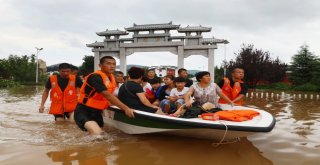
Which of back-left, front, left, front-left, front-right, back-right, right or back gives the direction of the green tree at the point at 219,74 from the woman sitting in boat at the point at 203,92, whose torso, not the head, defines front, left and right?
back

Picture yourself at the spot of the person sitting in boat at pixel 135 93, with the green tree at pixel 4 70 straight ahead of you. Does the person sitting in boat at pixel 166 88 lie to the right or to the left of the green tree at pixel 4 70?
right

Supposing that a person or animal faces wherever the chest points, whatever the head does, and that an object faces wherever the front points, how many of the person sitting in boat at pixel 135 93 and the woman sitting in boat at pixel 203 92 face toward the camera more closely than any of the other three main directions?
1

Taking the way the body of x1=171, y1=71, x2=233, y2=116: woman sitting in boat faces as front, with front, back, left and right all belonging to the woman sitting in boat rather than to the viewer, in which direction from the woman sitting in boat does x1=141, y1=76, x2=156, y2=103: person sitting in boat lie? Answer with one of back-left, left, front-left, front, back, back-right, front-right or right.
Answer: back-right

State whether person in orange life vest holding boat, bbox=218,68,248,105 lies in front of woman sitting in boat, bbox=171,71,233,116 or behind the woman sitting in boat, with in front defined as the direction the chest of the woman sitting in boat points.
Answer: behind

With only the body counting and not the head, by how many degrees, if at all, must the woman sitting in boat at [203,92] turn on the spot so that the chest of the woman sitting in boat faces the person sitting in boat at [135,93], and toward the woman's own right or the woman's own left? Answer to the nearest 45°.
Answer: approximately 45° to the woman's own right

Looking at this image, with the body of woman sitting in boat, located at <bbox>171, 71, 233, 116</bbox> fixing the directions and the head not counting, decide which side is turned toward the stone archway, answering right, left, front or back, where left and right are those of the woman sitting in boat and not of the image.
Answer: back

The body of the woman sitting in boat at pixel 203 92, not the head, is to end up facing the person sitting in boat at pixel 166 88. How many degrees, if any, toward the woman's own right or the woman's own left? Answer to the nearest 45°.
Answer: approximately 135° to the woman's own right

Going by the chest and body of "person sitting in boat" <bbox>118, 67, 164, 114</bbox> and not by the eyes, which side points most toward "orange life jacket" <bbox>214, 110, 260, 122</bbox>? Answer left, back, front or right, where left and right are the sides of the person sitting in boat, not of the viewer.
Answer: right

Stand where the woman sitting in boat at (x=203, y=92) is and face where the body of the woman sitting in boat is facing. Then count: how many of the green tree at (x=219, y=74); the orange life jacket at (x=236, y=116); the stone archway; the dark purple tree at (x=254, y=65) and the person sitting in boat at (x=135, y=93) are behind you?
3

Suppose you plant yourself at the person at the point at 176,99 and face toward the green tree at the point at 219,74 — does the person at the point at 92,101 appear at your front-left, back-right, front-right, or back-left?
back-left

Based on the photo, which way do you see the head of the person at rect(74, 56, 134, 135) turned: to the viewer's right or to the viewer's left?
to the viewer's right
